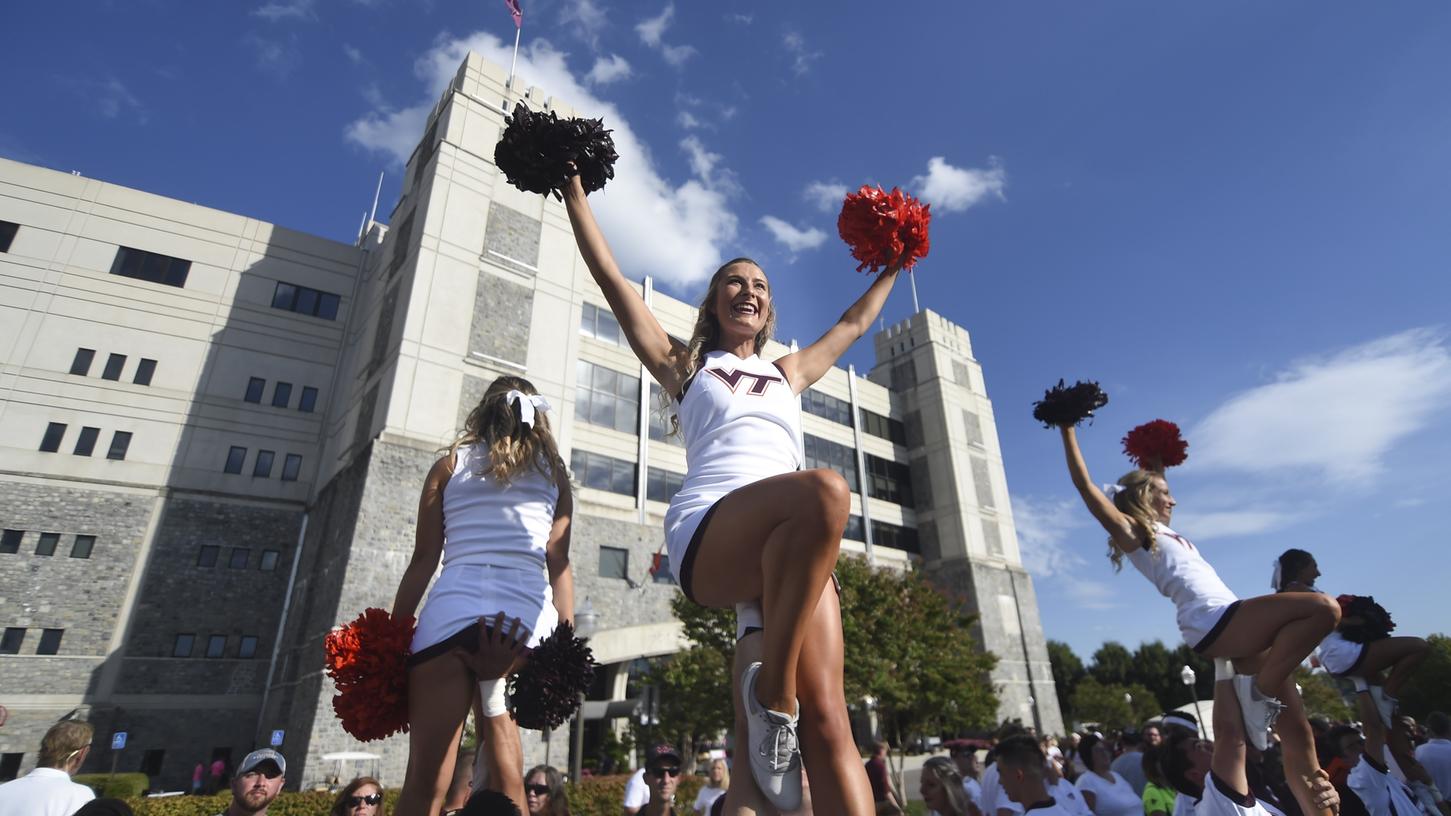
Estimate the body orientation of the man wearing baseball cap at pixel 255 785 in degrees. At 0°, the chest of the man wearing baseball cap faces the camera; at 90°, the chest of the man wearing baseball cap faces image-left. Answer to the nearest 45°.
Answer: approximately 0°

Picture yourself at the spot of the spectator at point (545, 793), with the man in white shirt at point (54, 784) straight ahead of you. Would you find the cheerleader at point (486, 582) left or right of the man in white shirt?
left

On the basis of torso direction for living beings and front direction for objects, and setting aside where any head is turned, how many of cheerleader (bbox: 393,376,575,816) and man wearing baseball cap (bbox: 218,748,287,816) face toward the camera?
1

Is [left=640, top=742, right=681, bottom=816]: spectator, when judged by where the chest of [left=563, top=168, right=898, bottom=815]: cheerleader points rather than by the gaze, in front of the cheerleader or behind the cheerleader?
behind

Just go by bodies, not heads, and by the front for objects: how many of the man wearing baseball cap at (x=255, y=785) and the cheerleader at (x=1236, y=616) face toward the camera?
1

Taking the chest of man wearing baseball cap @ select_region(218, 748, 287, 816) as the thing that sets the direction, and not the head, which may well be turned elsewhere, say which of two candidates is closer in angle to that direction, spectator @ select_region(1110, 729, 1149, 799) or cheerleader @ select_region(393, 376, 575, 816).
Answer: the cheerleader

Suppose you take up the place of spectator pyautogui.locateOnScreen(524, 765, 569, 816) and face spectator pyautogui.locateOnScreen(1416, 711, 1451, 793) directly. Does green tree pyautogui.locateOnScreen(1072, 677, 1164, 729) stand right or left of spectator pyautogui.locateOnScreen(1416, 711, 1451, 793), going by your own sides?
left

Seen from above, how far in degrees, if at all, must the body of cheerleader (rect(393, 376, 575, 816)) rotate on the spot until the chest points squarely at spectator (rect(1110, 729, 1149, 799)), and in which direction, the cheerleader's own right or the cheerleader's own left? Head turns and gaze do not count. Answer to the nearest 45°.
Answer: approximately 45° to the cheerleader's own right

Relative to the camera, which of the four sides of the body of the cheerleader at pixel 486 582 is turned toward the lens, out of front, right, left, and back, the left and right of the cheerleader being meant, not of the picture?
back

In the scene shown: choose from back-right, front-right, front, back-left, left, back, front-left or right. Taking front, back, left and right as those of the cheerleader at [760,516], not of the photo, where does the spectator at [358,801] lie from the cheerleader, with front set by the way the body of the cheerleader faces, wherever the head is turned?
back

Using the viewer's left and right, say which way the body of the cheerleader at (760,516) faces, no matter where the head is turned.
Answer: facing the viewer and to the right of the viewer

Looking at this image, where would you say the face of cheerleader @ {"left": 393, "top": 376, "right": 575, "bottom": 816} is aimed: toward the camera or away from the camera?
away from the camera

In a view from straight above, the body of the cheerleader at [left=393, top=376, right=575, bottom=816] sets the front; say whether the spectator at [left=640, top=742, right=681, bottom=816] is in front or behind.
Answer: in front
